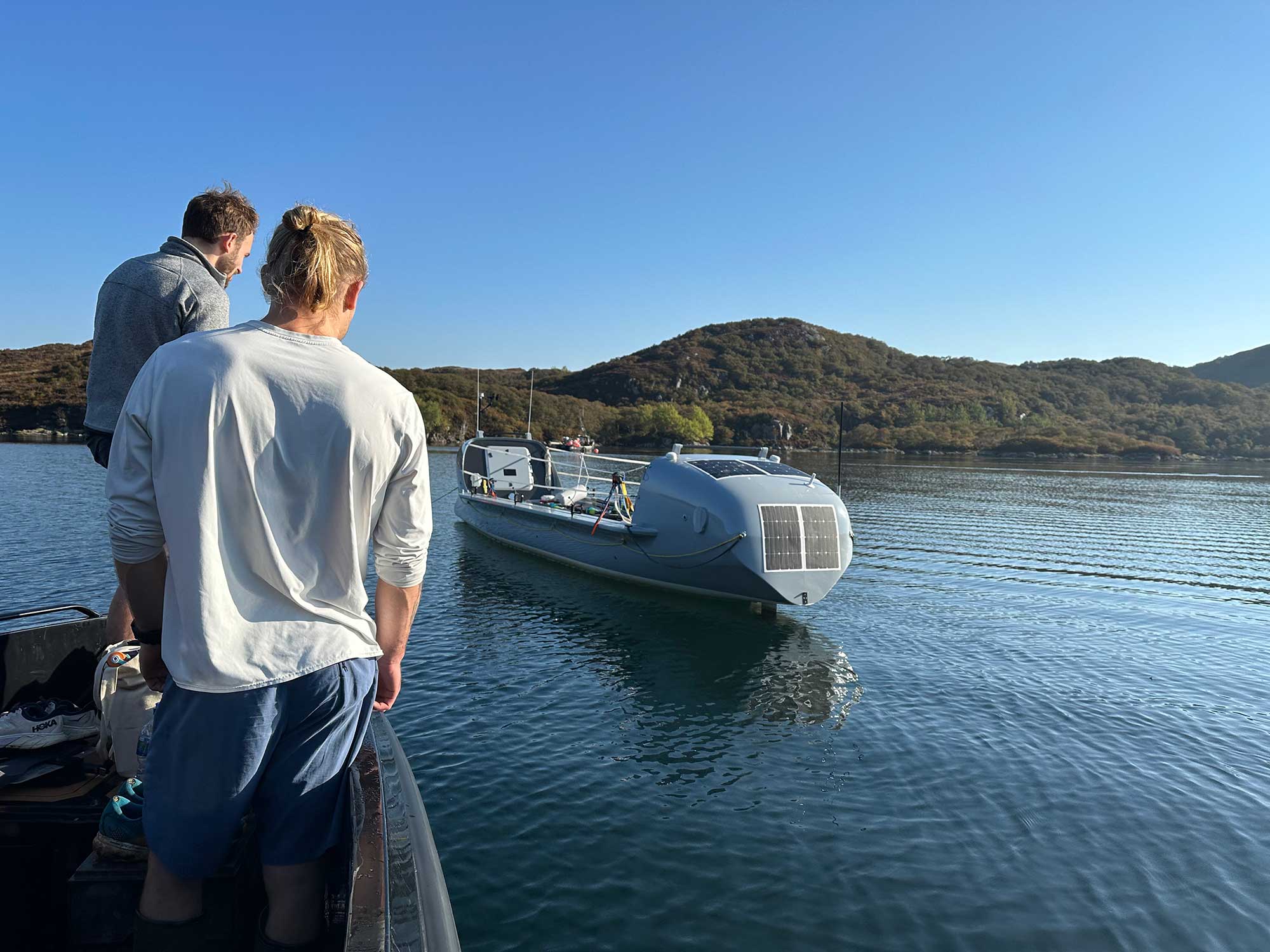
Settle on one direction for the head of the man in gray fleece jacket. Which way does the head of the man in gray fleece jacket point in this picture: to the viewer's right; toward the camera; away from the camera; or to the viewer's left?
to the viewer's right

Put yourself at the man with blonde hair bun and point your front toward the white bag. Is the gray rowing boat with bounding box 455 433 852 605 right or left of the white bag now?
right

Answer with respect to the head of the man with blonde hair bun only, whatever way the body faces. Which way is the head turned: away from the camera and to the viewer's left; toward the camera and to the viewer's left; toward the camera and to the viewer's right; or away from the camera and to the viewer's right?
away from the camera and to the viewer's right

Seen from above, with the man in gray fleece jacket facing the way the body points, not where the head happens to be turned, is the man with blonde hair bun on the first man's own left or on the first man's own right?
on the first man's own right

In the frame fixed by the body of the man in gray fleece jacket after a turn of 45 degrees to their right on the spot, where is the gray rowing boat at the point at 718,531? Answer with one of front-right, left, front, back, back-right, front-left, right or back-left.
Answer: front-left

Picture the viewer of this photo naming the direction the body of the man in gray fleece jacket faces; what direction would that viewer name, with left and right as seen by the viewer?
facing away from the viewer and to the right of the viewer
